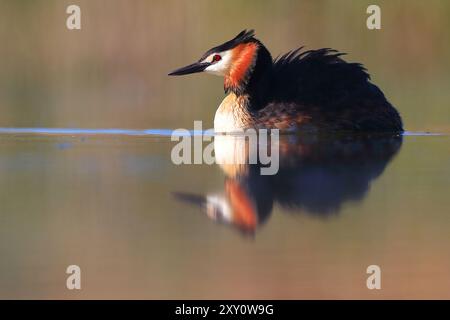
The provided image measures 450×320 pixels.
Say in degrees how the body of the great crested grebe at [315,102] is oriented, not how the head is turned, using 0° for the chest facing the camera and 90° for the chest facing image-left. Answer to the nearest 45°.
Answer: approximately 90°
